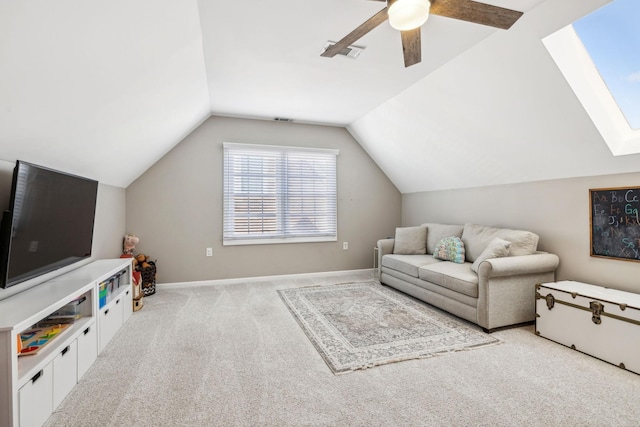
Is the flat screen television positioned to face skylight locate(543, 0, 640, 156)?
yes

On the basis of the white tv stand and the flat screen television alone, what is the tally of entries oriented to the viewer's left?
0

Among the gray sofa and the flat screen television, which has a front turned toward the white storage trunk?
the flat screen television

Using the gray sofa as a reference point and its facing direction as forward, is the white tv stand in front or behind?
in front

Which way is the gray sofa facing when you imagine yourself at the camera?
facing the viewer and to the left of the viewer

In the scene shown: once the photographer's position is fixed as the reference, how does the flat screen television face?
facing the viewer and to the right of the viewer

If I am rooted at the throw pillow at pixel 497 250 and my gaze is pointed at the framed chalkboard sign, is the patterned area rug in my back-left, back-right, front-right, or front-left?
back-right

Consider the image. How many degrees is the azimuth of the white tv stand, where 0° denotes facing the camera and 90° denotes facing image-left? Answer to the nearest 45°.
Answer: approximately 315°

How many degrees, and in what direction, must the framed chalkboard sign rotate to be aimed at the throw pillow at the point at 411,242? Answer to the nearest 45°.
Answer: approximately 45° to its right

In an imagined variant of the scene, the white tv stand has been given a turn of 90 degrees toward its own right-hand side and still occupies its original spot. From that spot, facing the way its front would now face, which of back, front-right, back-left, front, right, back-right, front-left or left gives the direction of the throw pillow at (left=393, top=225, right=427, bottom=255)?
back-left

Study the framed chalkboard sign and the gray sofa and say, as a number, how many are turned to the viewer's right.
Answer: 0

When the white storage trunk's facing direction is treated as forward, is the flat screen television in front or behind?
in front

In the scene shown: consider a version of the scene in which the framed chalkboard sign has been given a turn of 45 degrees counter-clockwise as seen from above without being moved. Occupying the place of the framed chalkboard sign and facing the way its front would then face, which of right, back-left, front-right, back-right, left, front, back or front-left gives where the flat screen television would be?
front-right

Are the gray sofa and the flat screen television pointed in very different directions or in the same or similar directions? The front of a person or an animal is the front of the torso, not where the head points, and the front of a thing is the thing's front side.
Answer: very different directions

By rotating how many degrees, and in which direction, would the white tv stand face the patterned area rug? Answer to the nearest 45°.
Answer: approximately 45° to its left
